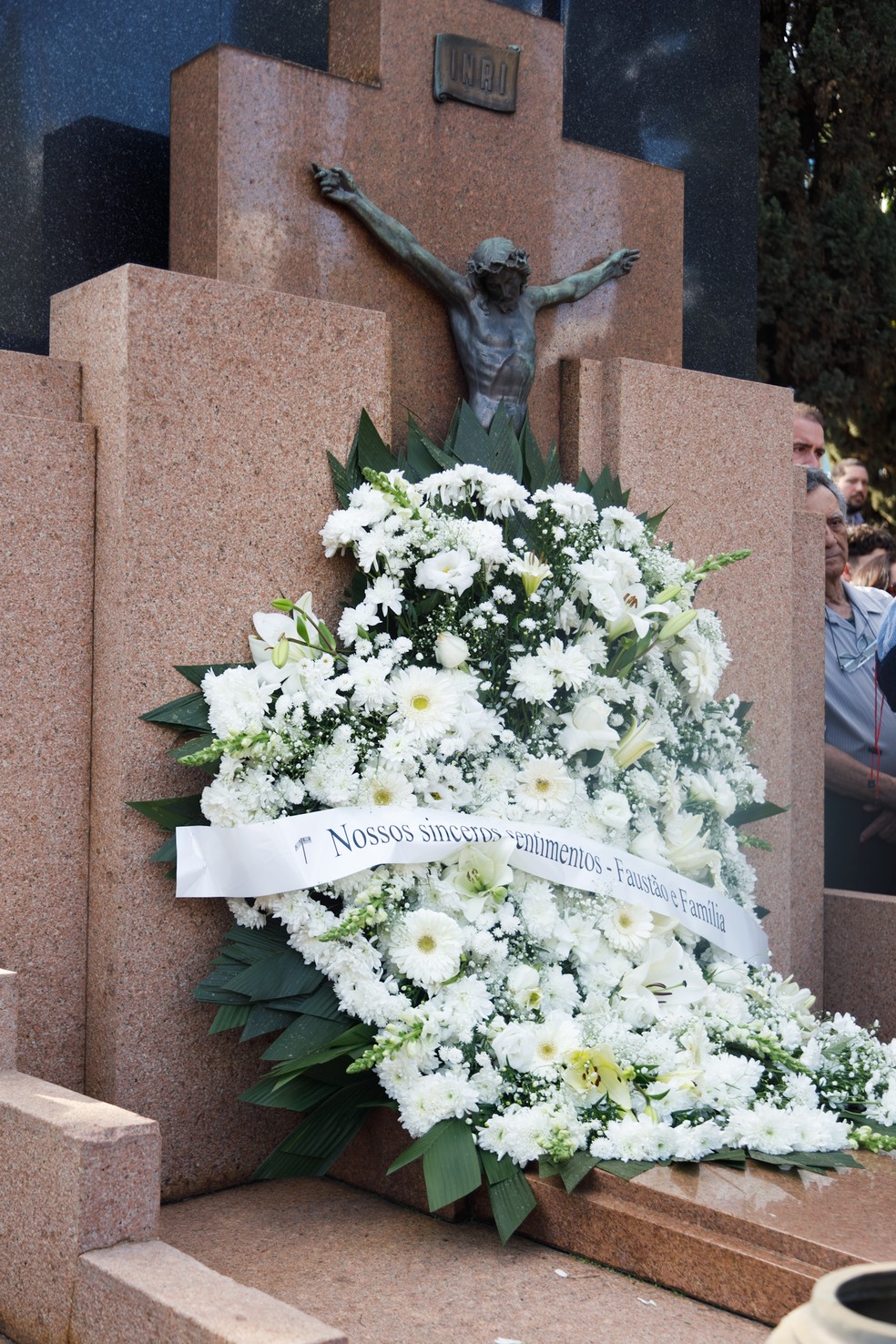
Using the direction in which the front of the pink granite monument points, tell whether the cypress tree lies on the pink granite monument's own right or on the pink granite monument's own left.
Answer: on the pink granite monument's own left

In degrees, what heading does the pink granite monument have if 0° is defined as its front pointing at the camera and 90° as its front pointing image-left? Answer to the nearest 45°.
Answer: approximately 315°

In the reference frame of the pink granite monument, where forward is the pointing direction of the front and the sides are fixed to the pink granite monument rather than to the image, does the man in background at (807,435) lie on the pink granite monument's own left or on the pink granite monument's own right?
on the pink granite monument's own left

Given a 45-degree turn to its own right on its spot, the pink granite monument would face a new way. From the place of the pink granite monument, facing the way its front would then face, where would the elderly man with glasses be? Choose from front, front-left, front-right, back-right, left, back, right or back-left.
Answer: back-left

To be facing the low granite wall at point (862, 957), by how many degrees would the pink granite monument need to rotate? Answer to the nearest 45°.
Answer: approximately 90° to its left

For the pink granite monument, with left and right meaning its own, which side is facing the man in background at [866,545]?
left
